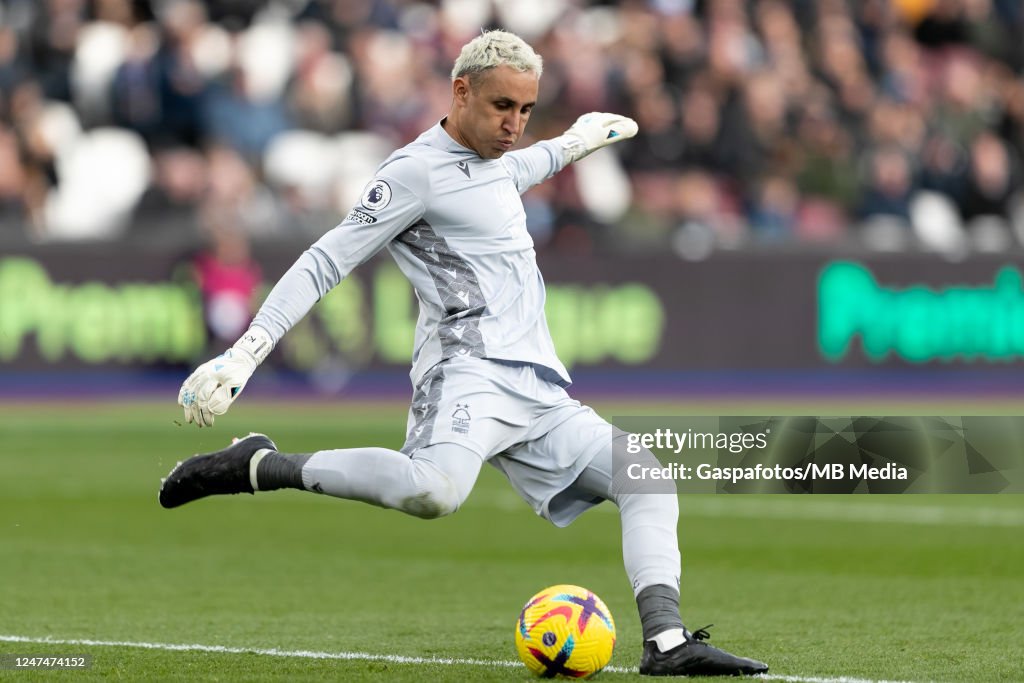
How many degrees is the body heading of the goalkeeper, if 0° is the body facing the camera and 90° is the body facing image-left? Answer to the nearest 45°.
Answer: approximately 315°

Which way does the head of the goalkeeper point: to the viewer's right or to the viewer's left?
to the viewer's right
